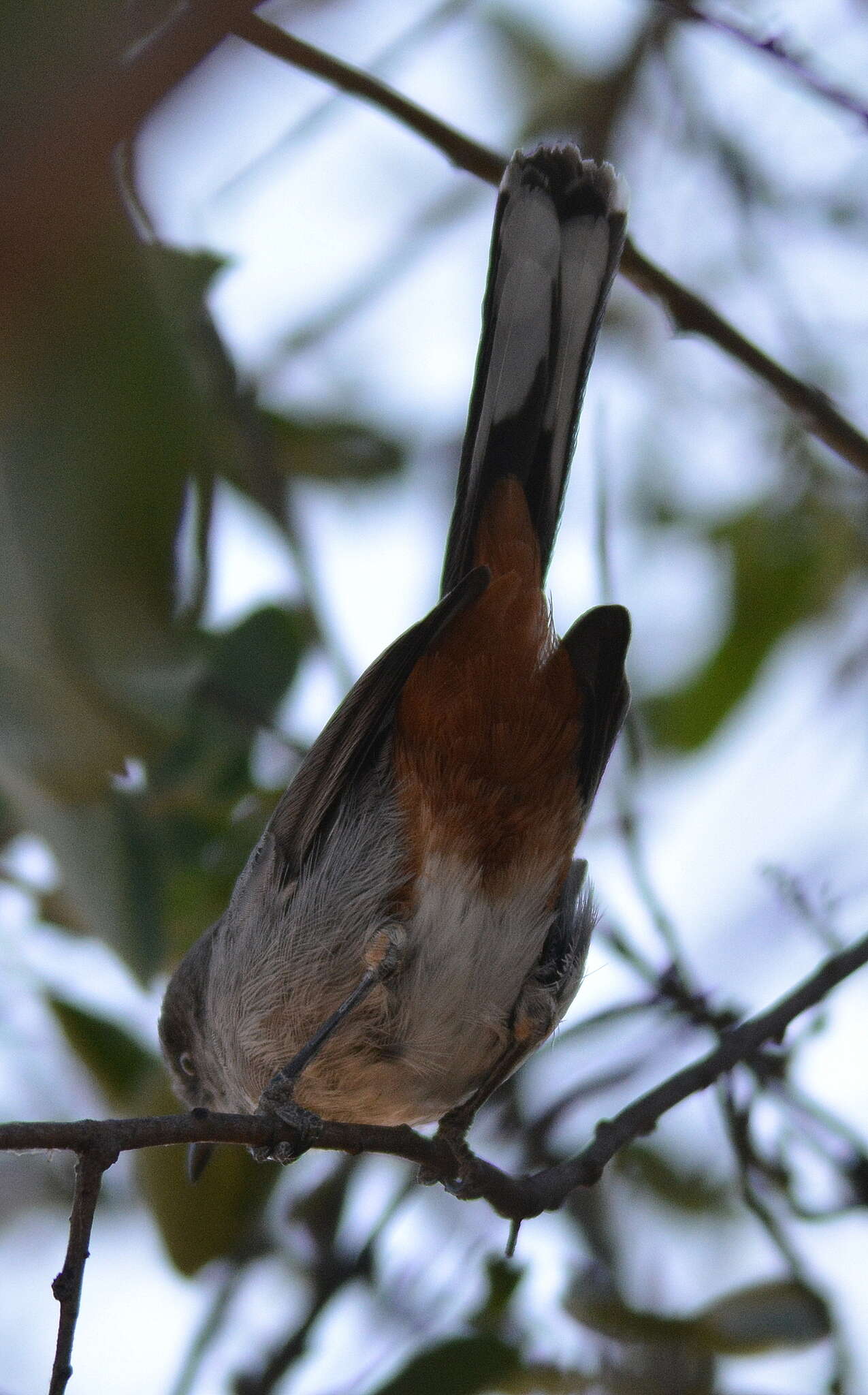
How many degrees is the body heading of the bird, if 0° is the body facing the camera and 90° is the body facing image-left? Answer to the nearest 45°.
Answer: approximately 135°

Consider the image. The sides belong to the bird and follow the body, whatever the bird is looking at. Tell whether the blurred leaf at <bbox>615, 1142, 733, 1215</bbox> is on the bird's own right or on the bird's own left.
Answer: on the bird's own right
